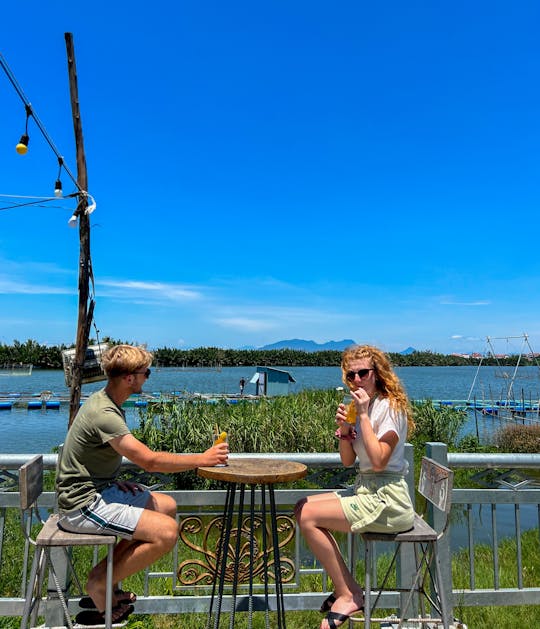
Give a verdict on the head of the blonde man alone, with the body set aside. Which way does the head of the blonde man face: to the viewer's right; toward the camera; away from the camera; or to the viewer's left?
to the viewer's right

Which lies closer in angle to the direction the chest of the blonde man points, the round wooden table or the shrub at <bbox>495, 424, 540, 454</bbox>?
the round wooden table

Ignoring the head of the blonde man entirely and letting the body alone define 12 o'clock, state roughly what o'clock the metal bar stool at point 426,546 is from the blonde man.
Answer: The metal bar stool is roughly at 12 o'clock from the blonde man.

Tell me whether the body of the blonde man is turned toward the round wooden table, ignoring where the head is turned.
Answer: yes

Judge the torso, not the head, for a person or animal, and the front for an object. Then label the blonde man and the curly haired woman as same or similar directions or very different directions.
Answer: very different directions

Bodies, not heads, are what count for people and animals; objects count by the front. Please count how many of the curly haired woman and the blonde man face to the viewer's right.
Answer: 1

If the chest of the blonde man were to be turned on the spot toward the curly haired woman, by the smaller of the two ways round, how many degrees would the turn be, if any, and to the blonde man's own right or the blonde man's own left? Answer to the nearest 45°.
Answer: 0° — they already face them

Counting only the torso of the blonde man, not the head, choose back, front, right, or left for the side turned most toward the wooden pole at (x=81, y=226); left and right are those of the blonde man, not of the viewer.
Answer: left

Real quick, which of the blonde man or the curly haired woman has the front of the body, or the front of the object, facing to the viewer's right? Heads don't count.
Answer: the blonde man

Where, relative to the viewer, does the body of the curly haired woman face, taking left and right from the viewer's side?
facing to the left of the viewer

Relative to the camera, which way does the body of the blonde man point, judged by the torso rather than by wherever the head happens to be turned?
to the viewer's right
